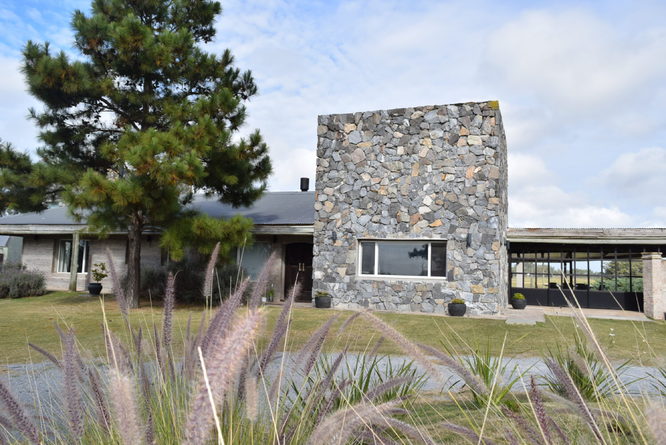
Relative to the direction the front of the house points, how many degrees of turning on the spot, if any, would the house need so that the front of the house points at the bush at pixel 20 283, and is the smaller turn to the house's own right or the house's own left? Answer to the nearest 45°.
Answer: approximately 90° to the house's own right

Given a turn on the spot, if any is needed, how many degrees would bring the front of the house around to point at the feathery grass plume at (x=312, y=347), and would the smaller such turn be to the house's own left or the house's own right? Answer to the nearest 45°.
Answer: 0° — it already faces it

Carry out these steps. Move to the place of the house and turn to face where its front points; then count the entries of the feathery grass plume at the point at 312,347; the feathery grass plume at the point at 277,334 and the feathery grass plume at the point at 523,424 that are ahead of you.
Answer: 3

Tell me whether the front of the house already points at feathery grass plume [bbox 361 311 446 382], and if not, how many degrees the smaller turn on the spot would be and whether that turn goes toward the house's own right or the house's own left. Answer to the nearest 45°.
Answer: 0° — it already faces it

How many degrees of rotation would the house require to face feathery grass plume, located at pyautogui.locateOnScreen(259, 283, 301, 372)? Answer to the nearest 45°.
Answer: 0° — it already faces it

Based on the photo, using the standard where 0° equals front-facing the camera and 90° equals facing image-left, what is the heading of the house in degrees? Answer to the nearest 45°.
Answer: approximately 0°
